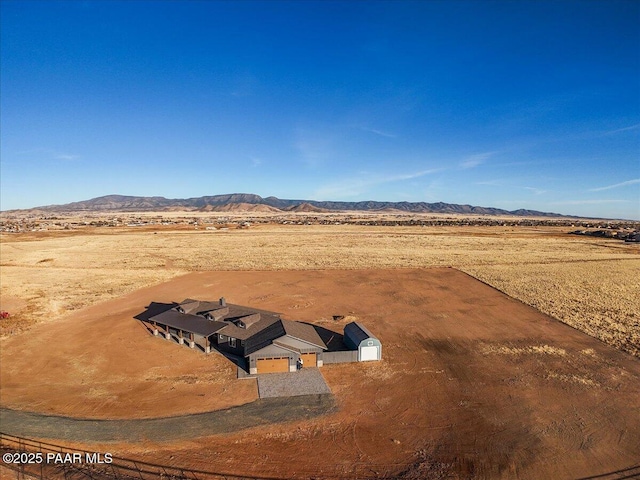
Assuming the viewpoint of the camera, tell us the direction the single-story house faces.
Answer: facing the viewer and to the left of the viewer

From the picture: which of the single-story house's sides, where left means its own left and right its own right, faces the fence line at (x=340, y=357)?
left

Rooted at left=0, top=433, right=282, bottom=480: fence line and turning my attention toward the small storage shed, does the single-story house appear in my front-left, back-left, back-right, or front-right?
front-left

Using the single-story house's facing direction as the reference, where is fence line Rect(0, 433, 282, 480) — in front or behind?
in front

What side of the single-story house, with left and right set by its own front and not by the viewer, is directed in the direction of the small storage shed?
left

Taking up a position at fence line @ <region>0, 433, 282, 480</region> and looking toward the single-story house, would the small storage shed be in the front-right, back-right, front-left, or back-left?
front-right

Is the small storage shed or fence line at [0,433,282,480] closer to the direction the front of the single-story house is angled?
the fence line
